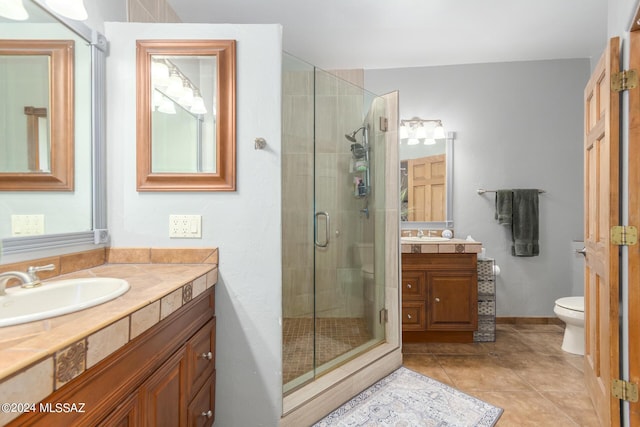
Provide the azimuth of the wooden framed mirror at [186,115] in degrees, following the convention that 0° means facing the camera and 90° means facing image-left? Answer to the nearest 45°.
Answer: approximately 0°

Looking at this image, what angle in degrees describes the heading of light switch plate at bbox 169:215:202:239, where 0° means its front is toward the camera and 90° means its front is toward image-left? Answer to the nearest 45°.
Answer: approximately 0°

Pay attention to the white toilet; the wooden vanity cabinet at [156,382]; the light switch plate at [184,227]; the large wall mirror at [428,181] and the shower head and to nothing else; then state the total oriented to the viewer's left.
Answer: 2

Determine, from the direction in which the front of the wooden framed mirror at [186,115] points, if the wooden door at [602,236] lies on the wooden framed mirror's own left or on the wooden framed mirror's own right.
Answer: on the wooden framed mirror's own left

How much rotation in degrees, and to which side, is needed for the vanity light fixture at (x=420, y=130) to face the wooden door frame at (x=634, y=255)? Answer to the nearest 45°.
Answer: approximately 45° to its left

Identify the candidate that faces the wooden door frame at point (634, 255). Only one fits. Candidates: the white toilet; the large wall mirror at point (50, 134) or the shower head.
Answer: the large wall mirror

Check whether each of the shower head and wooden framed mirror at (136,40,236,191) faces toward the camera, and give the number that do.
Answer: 1

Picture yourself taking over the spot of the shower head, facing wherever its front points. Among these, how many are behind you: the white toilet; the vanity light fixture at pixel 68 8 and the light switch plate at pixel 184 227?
1

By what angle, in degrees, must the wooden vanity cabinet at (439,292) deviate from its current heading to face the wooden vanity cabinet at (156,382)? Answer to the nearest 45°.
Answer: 0° — it already faces it

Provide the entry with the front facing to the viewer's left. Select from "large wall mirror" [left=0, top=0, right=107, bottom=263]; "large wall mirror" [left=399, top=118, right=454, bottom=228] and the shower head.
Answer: the shower head

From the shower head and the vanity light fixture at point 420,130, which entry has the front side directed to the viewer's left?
the shower head

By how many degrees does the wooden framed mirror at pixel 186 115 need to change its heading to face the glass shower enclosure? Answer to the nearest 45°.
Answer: approximately 90° to its left
